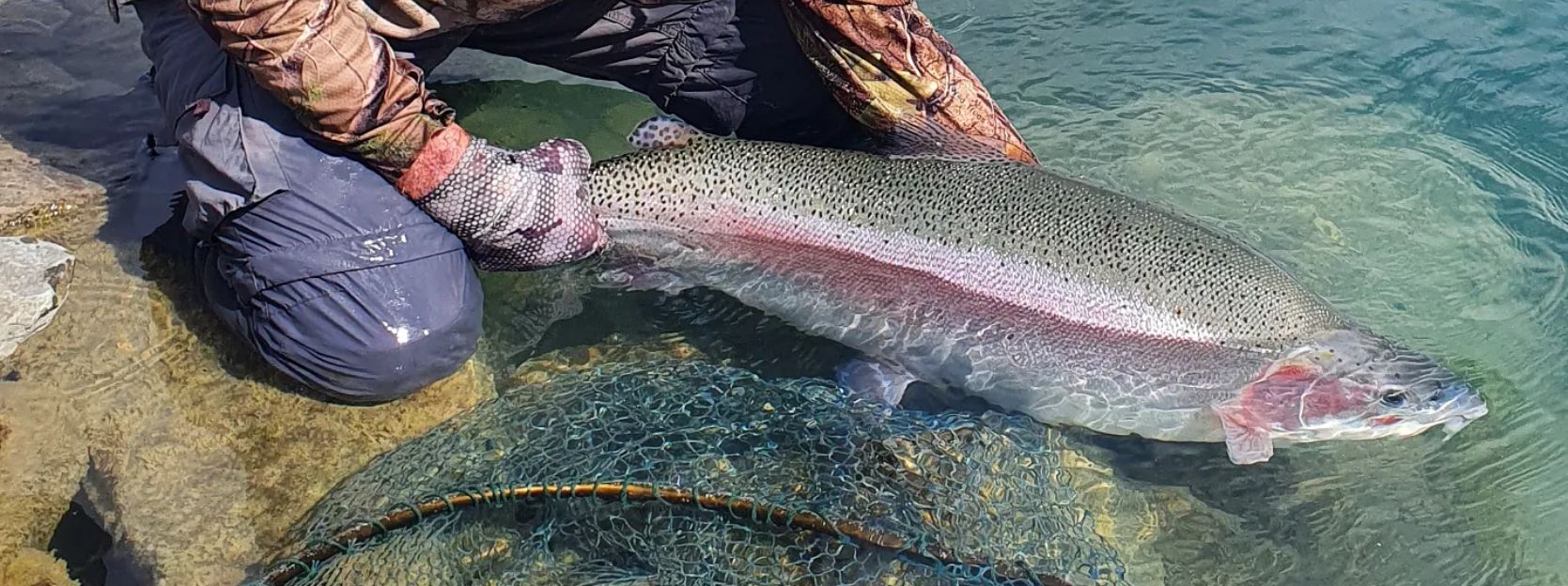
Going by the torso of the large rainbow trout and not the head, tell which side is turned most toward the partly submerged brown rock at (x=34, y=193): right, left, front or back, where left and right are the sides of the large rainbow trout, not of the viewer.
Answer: back

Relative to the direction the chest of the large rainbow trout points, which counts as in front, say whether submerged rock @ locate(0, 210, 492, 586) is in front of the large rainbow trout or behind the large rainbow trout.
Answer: behind

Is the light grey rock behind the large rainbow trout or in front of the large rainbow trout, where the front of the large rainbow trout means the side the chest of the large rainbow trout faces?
behind

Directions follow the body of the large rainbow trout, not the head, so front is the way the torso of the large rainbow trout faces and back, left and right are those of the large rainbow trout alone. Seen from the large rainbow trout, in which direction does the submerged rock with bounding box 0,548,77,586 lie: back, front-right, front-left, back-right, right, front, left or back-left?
back-right

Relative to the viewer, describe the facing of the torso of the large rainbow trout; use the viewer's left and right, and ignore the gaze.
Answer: facing to the right of the viewer
